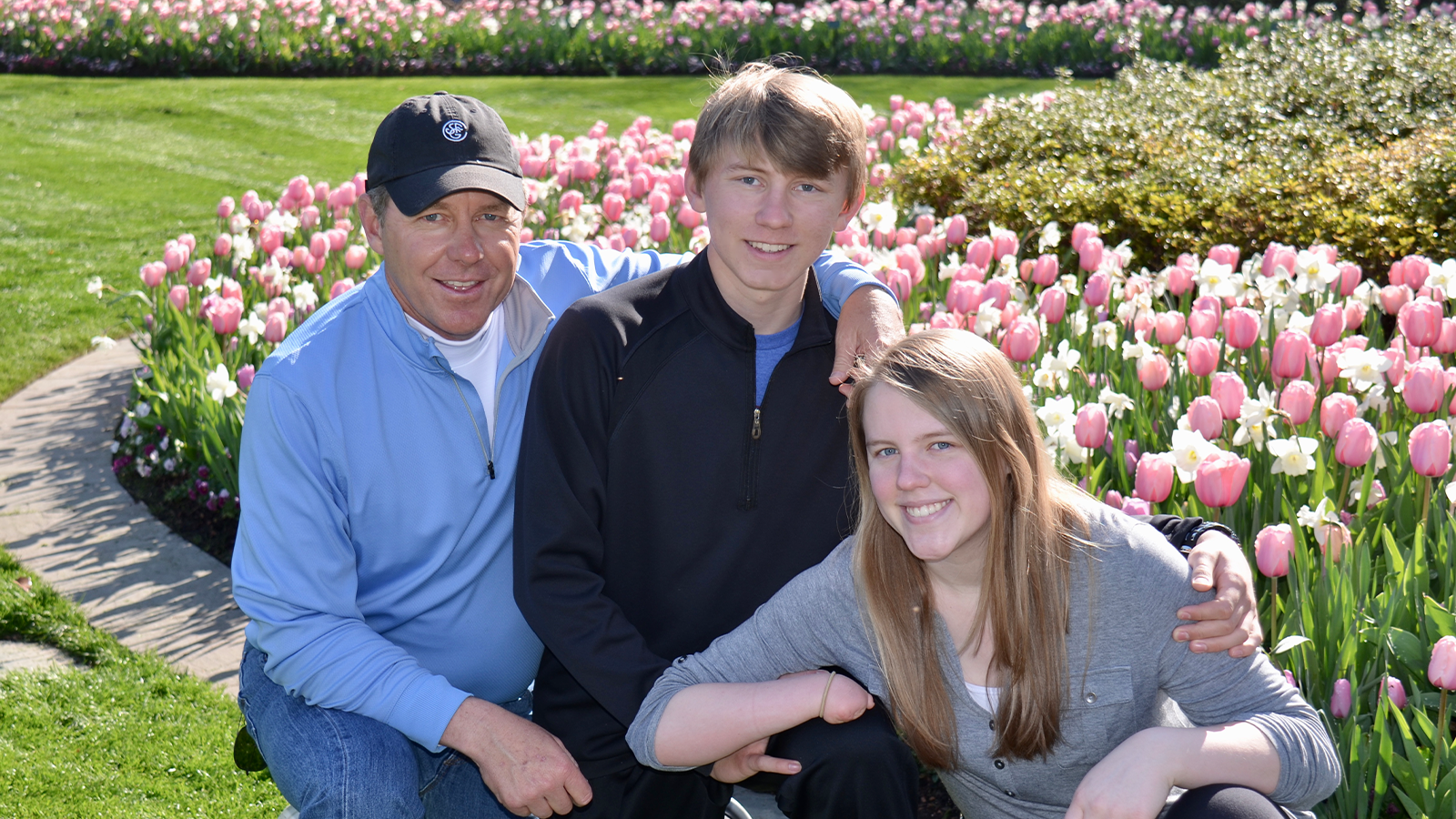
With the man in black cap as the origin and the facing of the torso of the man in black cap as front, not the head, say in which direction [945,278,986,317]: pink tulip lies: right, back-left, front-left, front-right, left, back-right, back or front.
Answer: left

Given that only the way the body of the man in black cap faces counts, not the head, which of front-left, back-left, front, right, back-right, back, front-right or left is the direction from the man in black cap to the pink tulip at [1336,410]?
front-left

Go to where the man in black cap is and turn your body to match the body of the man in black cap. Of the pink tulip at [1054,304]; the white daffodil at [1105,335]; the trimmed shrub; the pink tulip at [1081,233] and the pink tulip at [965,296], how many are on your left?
5

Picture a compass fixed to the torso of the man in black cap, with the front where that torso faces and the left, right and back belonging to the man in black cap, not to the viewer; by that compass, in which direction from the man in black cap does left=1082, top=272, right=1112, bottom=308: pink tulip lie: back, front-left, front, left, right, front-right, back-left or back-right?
left

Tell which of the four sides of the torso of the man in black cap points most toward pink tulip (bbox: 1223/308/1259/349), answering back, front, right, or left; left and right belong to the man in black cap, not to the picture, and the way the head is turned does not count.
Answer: left

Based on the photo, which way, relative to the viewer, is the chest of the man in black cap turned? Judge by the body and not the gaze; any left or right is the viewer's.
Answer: facing the viewer and to the right of the viewer

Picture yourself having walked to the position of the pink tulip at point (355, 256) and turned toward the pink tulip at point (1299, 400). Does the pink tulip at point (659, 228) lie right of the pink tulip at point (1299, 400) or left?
left

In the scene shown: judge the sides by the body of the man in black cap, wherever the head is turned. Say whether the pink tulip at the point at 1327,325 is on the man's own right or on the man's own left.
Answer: on the man's own left

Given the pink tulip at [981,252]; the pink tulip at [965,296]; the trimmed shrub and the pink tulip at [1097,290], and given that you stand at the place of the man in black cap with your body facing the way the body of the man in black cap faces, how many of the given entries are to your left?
4

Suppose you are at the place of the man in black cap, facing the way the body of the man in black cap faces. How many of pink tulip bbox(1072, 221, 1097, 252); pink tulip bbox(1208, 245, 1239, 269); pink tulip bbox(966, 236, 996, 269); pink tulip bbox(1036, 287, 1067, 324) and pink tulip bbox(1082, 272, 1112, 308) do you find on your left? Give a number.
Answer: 5

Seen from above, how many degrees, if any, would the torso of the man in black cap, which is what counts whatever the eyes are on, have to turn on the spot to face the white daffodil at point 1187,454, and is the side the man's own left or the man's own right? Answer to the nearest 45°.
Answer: approximately 45° to the man's own left
